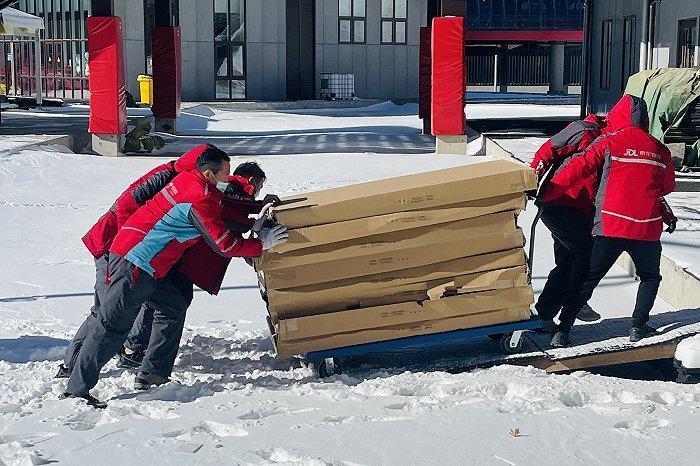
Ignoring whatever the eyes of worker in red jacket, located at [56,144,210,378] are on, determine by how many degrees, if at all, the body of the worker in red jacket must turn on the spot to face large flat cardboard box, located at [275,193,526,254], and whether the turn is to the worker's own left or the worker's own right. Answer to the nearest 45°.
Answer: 0° — they already face it

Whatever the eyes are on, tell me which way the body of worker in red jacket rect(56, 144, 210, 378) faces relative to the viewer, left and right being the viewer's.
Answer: facing to the right of the viewer

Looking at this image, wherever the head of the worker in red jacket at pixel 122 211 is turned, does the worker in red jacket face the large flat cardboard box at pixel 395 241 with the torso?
yes

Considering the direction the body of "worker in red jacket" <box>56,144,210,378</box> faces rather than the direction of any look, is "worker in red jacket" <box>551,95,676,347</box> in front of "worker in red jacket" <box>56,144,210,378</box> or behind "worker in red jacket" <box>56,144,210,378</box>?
in front

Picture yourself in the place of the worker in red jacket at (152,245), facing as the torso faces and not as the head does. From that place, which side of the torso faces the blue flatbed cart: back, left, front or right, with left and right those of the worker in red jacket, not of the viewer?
front

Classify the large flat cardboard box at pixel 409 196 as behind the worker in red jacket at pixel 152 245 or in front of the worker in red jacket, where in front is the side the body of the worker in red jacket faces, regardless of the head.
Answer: in front

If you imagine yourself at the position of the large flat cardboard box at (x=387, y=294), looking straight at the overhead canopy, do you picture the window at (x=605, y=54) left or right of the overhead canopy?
right

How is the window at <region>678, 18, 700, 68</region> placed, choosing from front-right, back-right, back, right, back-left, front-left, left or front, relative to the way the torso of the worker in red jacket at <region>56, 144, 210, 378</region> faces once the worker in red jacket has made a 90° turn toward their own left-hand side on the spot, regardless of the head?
front-right

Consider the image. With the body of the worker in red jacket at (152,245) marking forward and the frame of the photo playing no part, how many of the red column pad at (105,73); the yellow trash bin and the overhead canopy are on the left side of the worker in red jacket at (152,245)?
3

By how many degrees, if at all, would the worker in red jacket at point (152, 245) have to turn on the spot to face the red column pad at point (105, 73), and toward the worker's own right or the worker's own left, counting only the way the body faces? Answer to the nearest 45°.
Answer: approximately 90° to the worker's own left

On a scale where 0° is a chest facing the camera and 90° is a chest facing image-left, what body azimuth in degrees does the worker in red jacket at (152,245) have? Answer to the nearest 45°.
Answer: approximately 270°

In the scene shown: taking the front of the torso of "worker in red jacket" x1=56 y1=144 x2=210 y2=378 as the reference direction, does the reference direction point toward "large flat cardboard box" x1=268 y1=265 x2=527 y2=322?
yes

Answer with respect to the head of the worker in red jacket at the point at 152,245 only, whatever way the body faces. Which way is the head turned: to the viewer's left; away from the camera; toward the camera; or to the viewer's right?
to the viewer's right

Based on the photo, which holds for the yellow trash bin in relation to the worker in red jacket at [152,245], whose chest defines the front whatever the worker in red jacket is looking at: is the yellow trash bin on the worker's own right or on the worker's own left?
on the worker's own left

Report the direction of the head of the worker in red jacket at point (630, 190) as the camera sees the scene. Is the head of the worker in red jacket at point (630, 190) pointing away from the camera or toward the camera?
away from the camera
